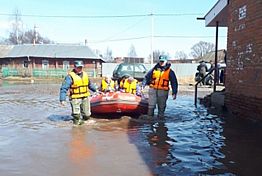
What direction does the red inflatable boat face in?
toward the camera

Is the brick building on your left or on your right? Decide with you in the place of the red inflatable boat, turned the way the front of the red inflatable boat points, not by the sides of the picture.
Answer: on your left

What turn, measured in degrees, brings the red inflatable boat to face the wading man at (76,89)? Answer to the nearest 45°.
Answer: approximately 45° to its right

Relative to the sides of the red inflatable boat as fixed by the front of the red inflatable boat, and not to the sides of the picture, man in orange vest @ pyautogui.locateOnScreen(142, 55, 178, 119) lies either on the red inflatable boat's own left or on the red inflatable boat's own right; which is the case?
on the red inflatable boat's own left

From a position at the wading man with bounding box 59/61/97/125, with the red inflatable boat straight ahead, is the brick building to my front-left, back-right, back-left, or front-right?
front-right

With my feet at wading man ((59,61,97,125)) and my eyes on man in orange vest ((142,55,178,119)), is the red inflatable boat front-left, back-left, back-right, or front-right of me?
front-left
